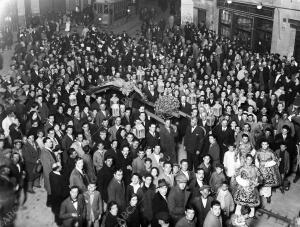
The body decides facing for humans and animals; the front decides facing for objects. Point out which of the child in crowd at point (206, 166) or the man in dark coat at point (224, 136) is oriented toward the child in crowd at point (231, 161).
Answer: the man in dark coat

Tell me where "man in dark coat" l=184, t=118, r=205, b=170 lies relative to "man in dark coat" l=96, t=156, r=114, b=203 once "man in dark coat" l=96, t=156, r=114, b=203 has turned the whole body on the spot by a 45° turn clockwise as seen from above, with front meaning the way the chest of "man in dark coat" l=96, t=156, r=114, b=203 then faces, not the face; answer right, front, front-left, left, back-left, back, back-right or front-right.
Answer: back-left

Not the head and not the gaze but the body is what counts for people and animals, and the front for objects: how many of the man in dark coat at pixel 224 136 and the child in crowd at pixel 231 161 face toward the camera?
2

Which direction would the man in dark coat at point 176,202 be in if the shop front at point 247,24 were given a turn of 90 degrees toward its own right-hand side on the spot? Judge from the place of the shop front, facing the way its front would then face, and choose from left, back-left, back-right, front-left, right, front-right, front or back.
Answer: back-left

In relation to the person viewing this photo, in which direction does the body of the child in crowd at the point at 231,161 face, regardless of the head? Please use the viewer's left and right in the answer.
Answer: facing the viewer

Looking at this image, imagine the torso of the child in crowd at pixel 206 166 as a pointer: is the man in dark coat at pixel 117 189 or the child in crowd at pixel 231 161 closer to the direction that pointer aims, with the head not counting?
the man in dark coat

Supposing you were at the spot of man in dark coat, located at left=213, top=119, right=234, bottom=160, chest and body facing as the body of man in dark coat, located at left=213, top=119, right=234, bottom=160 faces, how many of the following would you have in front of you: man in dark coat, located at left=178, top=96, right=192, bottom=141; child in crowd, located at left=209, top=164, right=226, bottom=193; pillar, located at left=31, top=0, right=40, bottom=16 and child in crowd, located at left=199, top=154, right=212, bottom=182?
2

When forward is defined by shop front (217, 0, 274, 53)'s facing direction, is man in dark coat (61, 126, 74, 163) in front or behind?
in front

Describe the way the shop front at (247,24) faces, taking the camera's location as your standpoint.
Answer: facing the viewer and to the left of the viewer

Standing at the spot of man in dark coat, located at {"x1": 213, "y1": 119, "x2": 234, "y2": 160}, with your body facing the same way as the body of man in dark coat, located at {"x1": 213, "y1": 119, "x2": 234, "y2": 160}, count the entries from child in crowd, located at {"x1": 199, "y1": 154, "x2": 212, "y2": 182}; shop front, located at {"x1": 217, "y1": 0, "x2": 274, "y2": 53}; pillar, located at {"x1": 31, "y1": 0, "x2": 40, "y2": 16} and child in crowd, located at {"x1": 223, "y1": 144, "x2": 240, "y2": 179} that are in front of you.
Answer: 2

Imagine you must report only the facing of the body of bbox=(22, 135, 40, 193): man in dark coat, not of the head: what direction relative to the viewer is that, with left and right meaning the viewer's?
facing the viewer and to the right of the viewer

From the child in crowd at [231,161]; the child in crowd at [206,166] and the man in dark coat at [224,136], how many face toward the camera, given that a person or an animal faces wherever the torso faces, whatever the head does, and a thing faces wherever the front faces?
3

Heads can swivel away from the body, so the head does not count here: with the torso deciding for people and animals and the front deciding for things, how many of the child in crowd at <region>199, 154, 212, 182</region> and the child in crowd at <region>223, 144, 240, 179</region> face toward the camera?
2

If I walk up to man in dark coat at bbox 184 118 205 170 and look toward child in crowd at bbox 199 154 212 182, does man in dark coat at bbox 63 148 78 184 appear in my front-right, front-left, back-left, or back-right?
front-right
